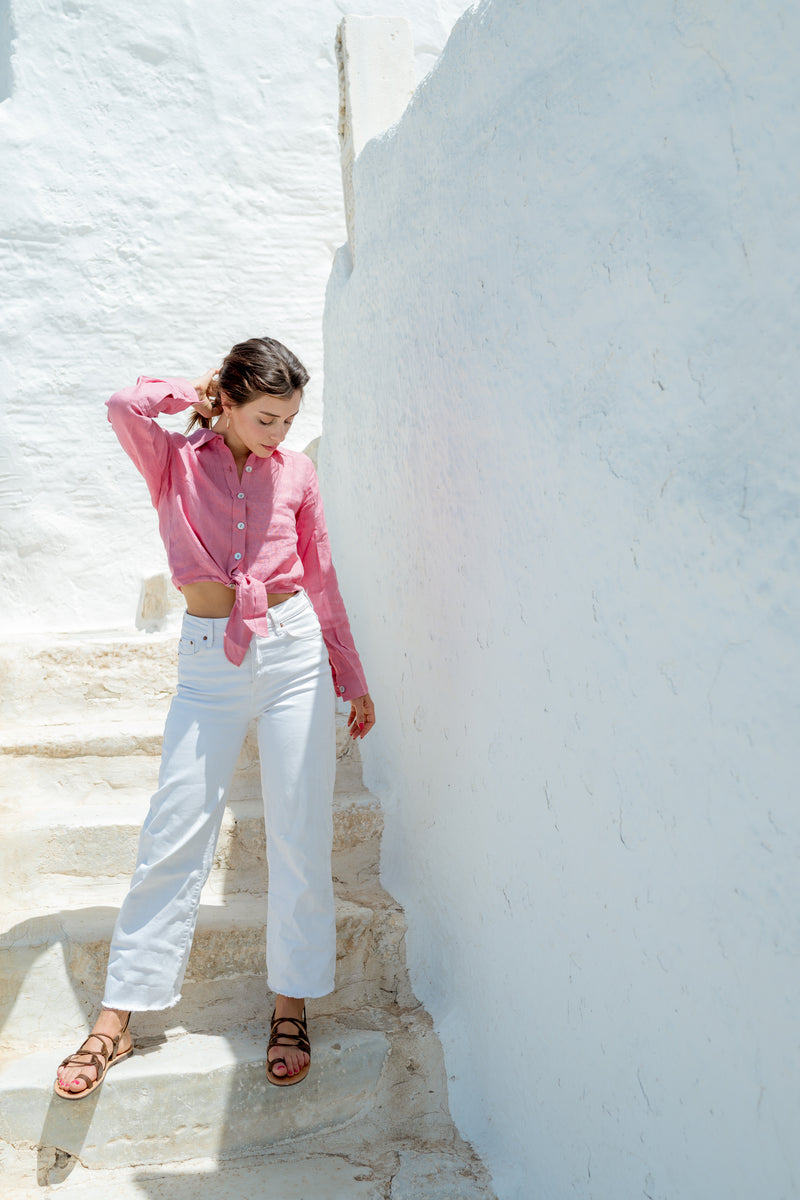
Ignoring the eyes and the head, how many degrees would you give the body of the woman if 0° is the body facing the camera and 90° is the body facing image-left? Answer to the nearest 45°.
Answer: approximately 0°

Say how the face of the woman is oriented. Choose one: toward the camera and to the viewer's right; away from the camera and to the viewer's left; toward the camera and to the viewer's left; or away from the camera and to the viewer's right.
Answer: toward the camera and to the viewer's right
